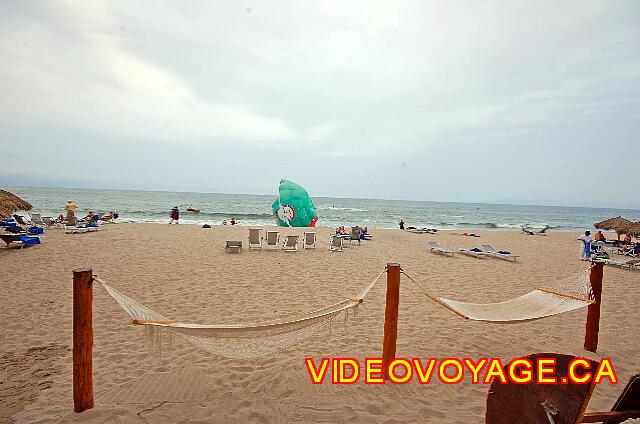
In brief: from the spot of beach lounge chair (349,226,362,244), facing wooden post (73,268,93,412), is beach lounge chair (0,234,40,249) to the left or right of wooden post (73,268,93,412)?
right

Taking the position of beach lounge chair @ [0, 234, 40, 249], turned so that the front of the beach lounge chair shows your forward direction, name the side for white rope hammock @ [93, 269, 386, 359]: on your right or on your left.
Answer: on your right

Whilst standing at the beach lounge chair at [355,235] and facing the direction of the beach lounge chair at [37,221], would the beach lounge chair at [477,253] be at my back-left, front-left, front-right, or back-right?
back-left

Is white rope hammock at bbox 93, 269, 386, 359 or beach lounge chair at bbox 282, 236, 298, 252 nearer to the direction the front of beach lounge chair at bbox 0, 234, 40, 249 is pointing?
the beach lounge chair

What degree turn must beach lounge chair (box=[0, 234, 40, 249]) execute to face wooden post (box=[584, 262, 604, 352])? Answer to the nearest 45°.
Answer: approximately 45° to its right
